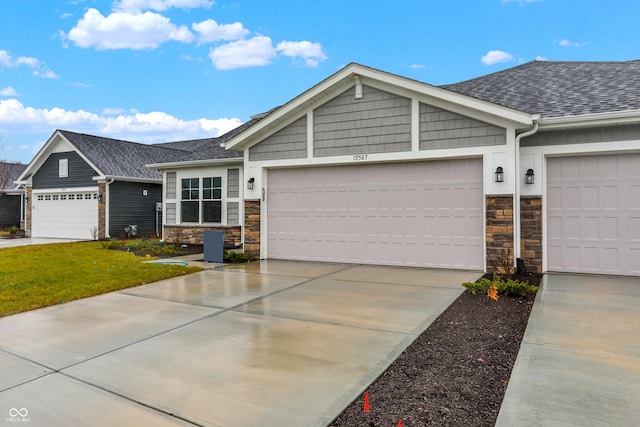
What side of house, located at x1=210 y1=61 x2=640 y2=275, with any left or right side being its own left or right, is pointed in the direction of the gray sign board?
right

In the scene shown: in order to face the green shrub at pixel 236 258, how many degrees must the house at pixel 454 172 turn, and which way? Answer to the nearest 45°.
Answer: approximately 90° to its right

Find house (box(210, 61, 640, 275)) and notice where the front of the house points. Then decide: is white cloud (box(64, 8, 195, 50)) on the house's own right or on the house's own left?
on the house's own right

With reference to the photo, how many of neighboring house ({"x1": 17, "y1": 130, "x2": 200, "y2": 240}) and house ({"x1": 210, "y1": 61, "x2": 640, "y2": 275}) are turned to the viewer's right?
0

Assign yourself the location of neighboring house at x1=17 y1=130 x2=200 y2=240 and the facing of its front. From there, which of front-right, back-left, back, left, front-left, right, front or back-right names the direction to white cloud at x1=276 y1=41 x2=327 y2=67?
back-left

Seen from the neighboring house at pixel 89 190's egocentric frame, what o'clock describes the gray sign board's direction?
The gray sign board is roughly at 10 o'clock from the neighboring house.

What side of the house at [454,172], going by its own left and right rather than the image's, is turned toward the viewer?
front

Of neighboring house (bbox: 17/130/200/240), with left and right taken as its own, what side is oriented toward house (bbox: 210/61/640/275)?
left

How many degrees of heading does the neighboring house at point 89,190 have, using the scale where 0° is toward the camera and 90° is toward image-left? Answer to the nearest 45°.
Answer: approximately 45°
